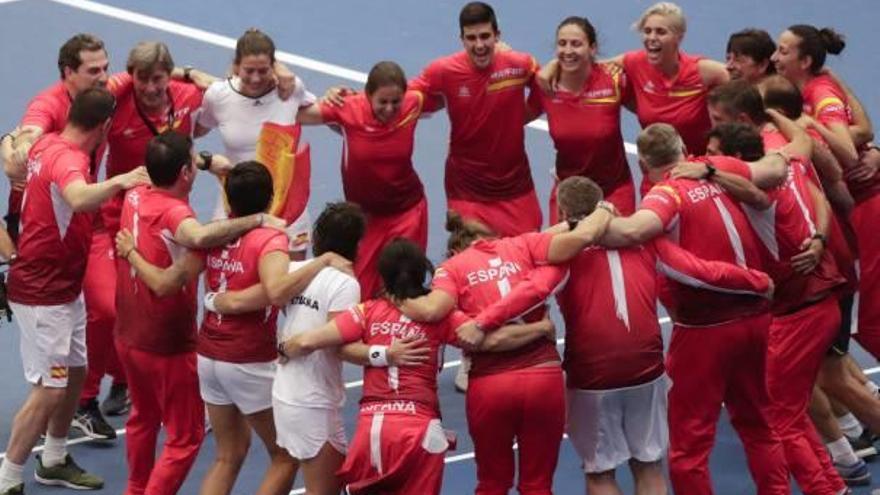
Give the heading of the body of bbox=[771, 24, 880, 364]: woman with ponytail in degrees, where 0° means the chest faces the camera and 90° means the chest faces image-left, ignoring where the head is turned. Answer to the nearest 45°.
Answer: approximately 90°

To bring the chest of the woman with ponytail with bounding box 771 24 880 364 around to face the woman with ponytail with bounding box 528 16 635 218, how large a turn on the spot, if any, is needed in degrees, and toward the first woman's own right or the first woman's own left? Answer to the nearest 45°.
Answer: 0° — they already face them

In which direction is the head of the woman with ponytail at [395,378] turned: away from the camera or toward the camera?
away from the camera

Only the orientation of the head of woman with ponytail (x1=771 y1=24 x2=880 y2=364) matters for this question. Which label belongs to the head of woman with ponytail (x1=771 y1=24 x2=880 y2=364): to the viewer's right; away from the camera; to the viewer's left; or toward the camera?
to the viewer's left
